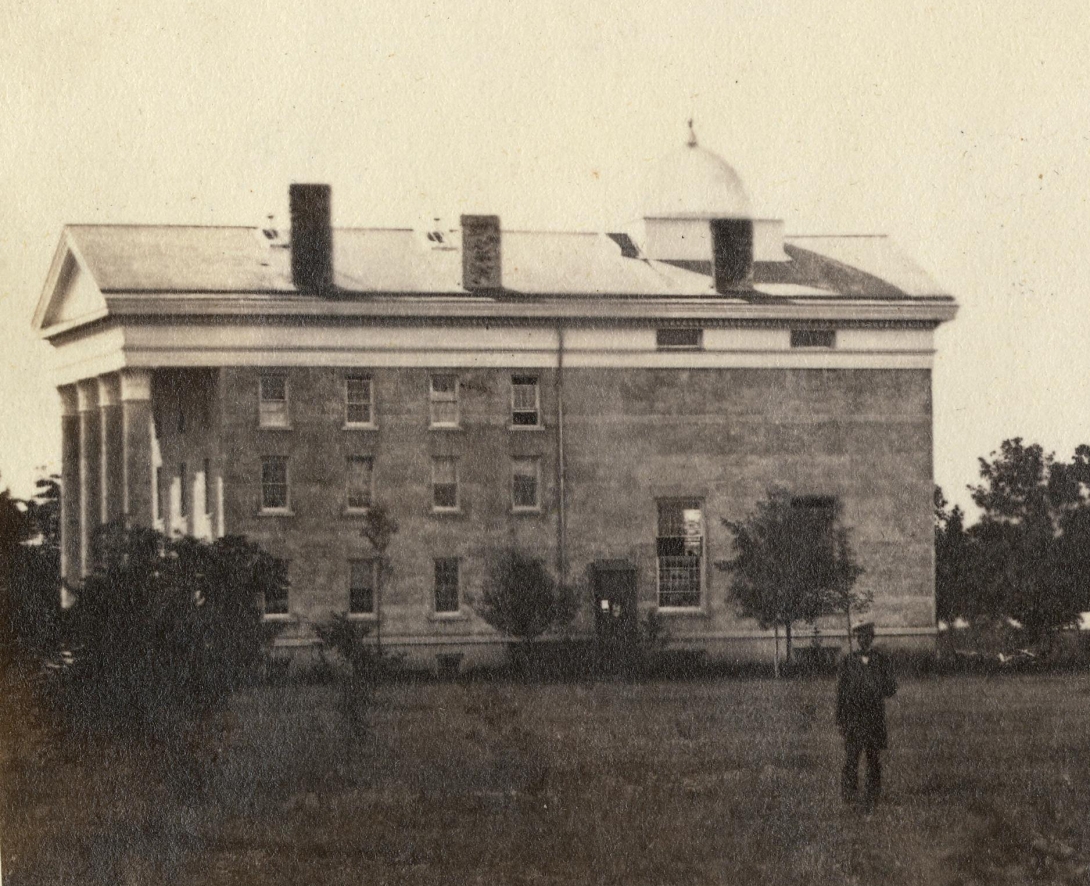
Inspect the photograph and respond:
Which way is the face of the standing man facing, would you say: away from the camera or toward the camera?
toward the camera

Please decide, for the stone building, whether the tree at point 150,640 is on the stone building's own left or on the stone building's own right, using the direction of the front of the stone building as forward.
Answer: on the stone building's own left

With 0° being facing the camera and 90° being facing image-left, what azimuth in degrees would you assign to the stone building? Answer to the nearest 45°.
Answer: approximately 90°

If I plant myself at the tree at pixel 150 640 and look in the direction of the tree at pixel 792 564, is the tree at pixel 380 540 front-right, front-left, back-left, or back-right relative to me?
front-left

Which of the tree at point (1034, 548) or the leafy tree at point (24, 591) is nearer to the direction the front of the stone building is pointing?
the leafy tree

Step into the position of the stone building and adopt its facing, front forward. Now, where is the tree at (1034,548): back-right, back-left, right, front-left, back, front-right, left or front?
back
